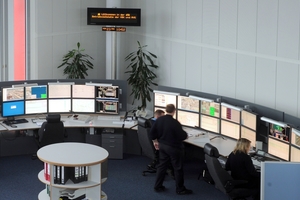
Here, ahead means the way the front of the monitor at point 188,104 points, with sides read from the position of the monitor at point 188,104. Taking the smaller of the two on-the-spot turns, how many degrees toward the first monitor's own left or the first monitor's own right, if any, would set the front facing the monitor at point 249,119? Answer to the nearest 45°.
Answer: approximately 90° to the first monitor's own left

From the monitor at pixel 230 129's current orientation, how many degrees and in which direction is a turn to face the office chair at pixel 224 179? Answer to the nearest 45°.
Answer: approximately 45° to its left

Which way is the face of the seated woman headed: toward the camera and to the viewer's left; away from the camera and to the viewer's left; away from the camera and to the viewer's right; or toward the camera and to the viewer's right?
away from the camera and to the viewer's right

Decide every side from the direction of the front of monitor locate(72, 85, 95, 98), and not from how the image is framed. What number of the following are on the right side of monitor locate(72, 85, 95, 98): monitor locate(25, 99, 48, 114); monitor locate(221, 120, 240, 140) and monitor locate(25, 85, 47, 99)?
2

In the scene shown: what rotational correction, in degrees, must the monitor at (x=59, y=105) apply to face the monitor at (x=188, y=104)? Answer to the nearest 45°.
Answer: approximately 45° to its left

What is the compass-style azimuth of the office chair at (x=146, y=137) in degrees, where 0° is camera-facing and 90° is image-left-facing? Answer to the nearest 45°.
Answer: approximately 225°

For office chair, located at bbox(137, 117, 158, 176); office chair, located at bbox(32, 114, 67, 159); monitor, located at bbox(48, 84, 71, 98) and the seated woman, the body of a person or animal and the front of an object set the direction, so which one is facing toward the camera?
the monitor

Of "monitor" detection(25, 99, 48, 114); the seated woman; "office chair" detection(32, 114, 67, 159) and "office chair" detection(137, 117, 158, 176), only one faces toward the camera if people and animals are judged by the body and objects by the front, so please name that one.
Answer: the monitor

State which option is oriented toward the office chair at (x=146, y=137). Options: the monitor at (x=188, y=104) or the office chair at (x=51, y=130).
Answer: the monitor

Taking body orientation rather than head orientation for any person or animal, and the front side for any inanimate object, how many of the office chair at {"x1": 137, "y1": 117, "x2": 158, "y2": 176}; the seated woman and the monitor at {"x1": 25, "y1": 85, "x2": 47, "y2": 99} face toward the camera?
1

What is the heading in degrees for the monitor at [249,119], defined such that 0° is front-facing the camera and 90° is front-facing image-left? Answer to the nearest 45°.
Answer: approximately 45°
